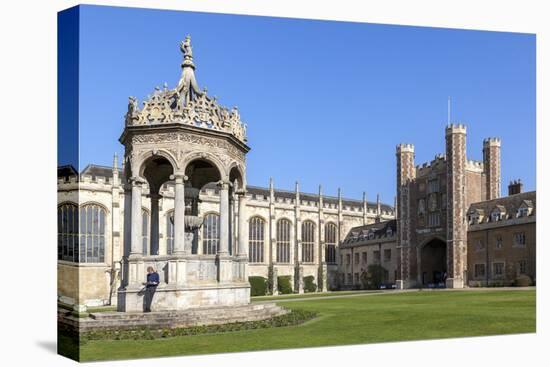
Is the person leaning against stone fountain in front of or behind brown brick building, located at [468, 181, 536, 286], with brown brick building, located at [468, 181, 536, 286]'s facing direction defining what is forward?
in front

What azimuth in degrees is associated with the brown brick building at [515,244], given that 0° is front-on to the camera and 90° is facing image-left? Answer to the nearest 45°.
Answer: approximately 45°

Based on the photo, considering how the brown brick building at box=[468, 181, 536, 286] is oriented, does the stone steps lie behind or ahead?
ahead

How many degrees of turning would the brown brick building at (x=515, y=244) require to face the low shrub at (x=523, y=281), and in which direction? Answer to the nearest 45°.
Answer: approximately 45° to its left

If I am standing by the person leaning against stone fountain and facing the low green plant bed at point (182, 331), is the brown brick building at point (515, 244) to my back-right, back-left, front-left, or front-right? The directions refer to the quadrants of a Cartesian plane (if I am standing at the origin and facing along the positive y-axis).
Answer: back-left
